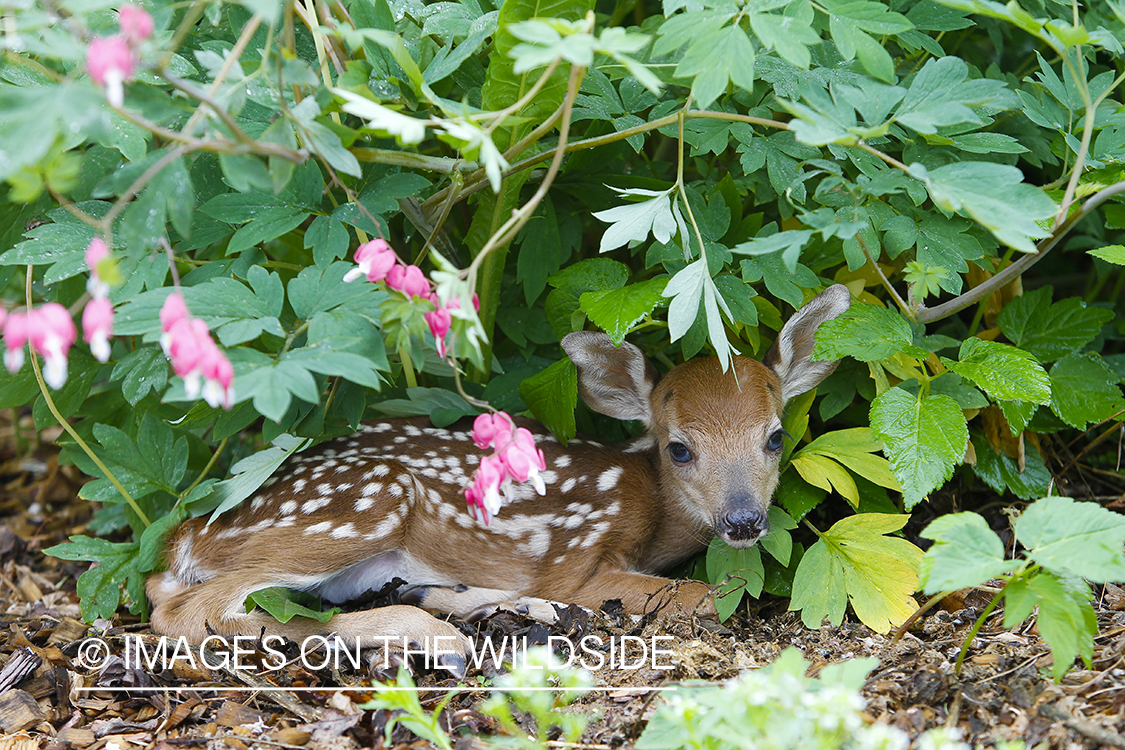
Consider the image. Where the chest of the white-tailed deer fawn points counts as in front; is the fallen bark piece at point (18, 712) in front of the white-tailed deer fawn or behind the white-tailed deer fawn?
behind

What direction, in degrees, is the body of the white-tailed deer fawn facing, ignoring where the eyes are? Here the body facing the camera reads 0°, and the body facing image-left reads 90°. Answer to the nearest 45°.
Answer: approximately 270°
